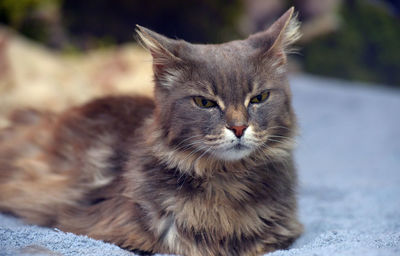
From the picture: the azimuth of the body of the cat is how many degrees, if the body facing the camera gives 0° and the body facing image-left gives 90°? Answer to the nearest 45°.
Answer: approximately 315°

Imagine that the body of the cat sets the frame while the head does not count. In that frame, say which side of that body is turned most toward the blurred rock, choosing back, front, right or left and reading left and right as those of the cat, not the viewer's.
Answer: back
